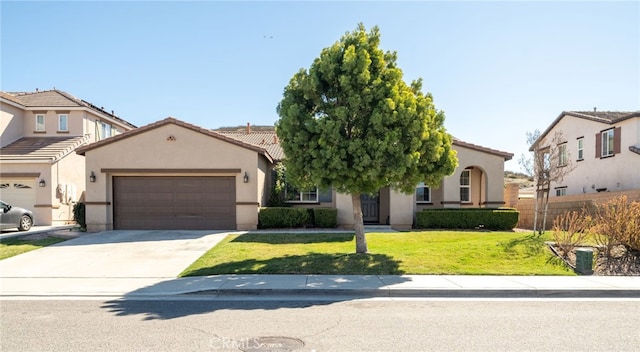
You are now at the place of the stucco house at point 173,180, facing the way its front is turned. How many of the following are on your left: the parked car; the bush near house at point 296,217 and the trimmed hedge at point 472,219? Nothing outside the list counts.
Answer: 2

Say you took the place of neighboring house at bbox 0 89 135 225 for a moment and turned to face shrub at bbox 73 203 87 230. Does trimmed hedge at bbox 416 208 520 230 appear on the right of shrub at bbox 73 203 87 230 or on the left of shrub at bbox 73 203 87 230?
left

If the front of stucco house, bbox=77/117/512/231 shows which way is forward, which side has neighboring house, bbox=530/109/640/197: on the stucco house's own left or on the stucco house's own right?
on the stucco house's own left

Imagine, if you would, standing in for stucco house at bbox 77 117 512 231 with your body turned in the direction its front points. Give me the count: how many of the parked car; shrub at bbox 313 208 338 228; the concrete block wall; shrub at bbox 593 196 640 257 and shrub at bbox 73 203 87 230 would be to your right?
2

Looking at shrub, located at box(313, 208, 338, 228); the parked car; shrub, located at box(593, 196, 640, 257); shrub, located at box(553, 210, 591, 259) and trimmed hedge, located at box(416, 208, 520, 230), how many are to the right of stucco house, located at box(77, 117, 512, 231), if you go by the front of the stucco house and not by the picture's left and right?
1

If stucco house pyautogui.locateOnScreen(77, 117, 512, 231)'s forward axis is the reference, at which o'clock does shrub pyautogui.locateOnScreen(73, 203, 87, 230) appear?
The shrub is roughly at 3 o'clock from the stucco house.

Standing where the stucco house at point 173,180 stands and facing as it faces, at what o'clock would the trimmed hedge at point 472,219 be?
The trimmed hedge is roughly at 9 o'clock from the stucco house.

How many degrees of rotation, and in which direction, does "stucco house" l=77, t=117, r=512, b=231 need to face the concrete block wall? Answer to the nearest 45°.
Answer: approximately 90° to its left

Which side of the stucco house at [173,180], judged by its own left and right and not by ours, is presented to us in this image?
front
